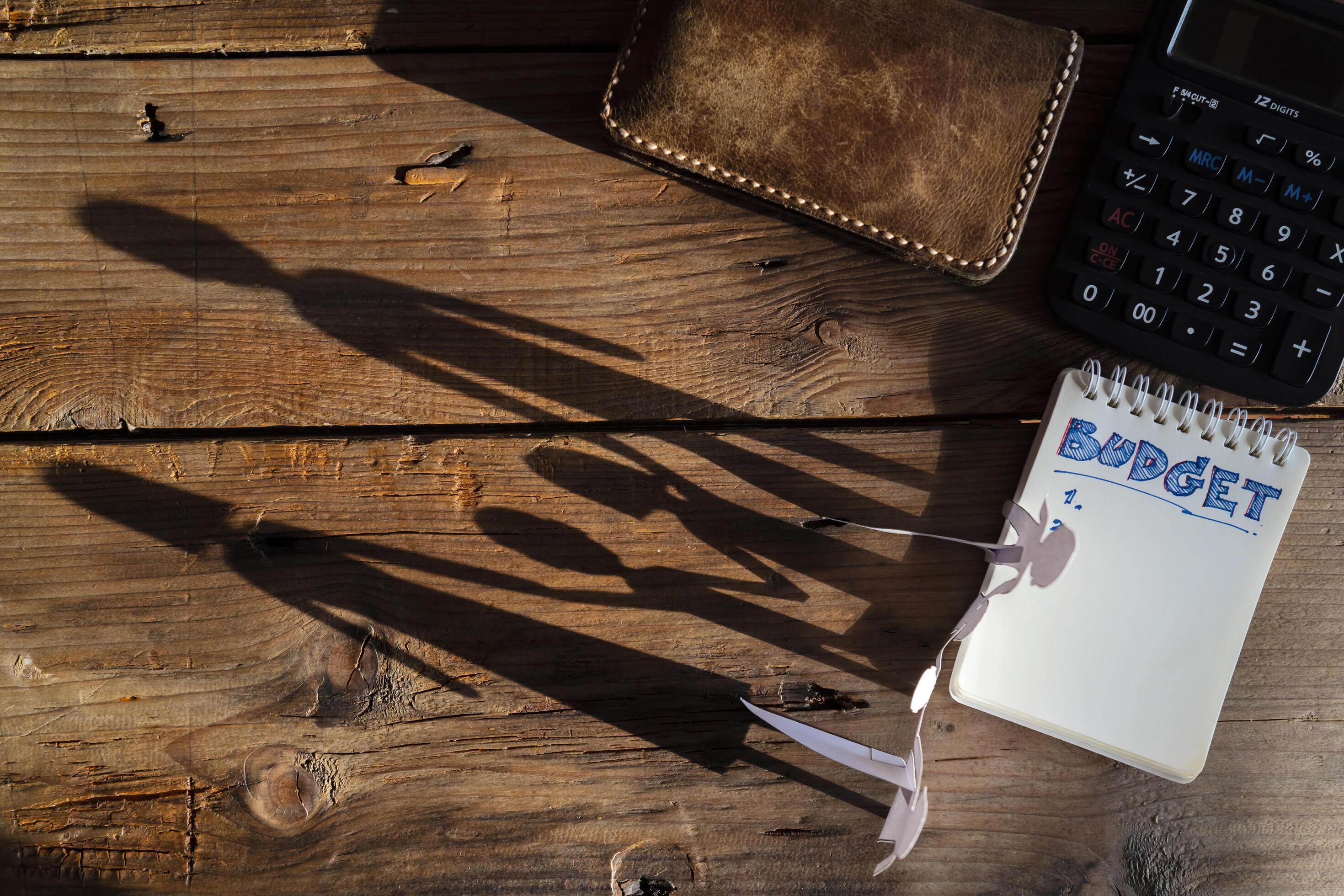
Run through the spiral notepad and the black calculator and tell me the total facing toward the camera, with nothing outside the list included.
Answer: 2

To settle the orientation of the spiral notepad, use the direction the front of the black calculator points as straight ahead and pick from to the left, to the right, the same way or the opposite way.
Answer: the same way

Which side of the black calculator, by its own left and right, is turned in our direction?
front

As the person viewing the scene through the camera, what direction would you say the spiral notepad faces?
facing the viewer
